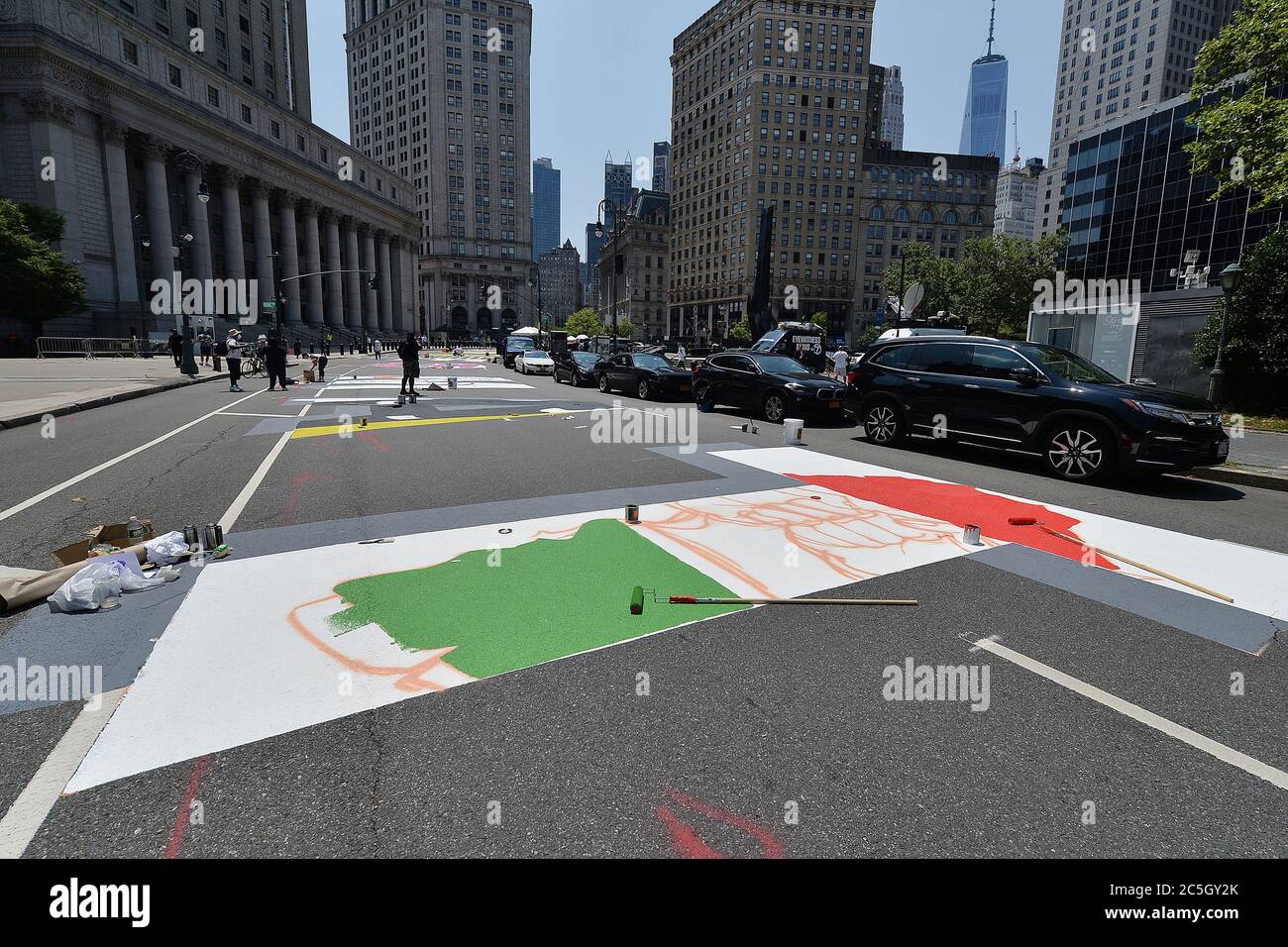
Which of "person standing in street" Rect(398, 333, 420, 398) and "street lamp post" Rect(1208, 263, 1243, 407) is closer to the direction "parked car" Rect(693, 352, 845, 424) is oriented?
the street lamp post

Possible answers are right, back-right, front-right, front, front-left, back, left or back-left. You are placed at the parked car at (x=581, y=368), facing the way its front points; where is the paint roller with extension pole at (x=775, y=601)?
front-right

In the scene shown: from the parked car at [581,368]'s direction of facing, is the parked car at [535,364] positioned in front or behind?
behind

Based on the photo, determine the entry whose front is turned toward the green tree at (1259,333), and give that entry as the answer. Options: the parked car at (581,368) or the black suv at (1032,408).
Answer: the parked car

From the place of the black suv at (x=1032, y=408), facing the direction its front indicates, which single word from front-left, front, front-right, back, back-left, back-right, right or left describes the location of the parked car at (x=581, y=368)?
back

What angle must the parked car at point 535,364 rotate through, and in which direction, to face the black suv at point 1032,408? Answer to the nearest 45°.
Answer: approximately 45° to its right

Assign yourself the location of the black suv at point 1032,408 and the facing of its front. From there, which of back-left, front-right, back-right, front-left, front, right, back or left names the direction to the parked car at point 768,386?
back

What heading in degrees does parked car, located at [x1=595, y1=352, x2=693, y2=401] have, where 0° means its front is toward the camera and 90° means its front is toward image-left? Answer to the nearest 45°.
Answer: approximately 315°

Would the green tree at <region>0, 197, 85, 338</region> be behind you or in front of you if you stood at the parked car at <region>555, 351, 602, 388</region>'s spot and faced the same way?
behind

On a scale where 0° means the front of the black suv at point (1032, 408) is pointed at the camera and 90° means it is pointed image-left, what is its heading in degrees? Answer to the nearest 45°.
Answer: approximately 315°

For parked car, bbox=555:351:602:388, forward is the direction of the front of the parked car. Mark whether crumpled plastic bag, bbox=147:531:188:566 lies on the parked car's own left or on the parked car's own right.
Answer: on the parked car's own right

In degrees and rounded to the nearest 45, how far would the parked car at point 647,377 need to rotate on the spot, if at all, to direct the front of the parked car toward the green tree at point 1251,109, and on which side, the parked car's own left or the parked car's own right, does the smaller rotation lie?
0° — it already faces it

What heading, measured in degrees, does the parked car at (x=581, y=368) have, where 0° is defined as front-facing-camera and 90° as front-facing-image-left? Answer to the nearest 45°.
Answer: approximately 315°
